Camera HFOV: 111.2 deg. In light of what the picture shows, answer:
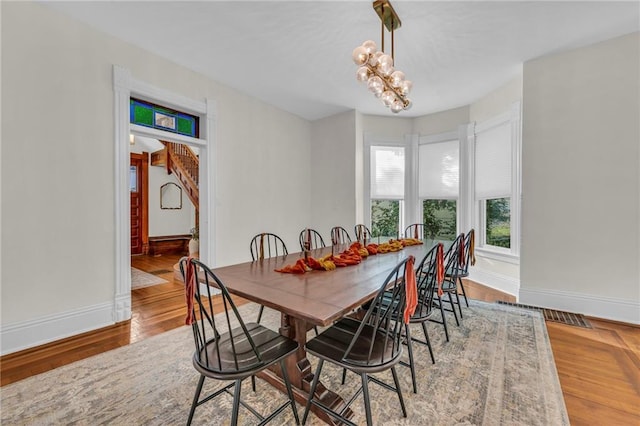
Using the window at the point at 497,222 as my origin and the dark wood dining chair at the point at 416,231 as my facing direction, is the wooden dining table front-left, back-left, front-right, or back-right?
front-left

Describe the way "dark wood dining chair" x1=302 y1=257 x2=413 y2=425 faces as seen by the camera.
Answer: facing away from the viewer and to the left of the viewer

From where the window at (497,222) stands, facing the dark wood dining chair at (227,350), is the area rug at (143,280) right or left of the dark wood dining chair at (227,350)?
right

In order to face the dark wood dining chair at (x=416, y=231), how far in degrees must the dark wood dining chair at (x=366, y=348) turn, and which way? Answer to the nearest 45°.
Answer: approximately 45° to its right

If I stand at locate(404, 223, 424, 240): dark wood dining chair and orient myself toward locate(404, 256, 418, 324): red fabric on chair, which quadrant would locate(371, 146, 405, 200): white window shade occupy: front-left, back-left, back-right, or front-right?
back-right

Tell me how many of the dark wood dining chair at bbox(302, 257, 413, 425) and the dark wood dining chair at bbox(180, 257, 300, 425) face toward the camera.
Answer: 0

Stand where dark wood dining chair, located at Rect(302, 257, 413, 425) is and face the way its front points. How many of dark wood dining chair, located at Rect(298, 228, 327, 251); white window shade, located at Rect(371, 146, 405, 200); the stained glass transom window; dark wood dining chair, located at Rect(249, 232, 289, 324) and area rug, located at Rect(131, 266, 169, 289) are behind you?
0

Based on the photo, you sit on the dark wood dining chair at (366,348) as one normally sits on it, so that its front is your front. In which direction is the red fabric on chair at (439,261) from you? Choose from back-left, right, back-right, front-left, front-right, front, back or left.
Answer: right

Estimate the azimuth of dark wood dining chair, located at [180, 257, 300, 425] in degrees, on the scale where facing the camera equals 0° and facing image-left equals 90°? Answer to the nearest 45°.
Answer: approximately 225°

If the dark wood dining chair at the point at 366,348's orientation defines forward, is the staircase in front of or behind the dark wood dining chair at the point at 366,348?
in front

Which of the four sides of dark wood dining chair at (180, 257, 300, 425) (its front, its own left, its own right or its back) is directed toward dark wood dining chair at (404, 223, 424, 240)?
front

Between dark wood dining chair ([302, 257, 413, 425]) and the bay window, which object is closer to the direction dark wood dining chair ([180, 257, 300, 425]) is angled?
the bay window

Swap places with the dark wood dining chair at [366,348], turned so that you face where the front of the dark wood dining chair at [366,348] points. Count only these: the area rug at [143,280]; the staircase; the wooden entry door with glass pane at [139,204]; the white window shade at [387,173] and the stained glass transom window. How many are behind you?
0
